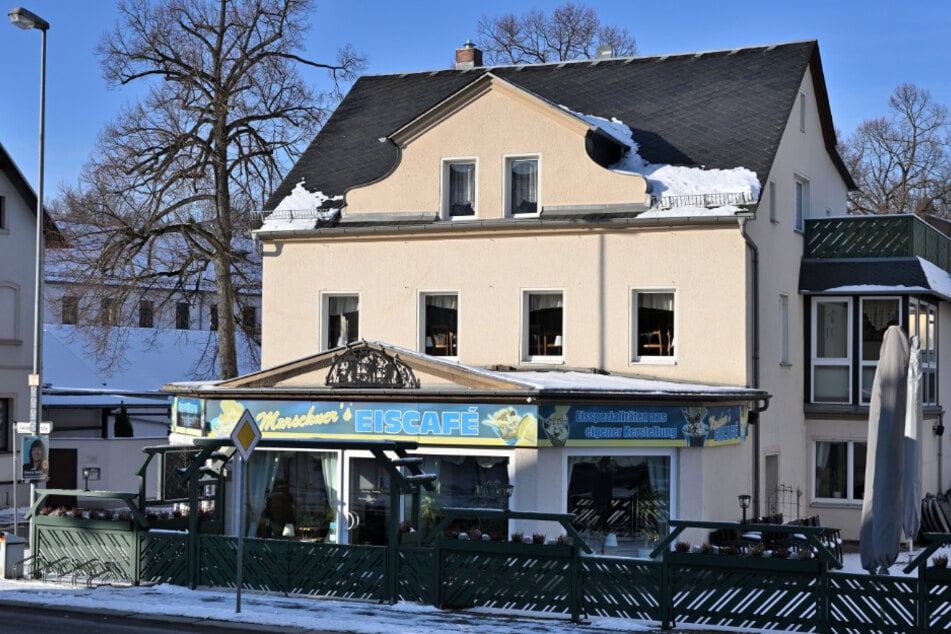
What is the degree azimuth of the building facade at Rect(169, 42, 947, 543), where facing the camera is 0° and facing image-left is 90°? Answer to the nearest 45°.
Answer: approximately 0°

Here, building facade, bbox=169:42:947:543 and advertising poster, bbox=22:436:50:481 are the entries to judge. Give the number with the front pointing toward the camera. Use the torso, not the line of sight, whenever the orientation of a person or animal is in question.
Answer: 2

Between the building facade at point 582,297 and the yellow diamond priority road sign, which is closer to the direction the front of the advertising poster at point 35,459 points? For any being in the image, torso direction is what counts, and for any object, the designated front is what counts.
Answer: the yellow diamond priority road sign

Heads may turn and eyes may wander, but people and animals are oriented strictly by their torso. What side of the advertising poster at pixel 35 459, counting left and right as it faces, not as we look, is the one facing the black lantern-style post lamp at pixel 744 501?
left

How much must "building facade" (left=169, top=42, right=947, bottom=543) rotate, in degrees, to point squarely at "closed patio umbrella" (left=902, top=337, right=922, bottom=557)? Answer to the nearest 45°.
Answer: approximately 45° to its left

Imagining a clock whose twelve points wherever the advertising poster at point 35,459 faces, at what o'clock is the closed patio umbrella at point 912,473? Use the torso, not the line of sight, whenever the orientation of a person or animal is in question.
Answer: The closed patio umbrella is roughly at 10 o'clock from the advertising poster.

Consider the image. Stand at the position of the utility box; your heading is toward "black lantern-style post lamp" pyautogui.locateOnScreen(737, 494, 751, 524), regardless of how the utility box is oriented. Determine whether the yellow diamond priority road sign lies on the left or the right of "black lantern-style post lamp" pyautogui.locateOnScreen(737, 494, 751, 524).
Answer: right

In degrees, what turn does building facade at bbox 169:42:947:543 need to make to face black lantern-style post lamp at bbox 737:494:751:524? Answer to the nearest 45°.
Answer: approximately 45° to its left
